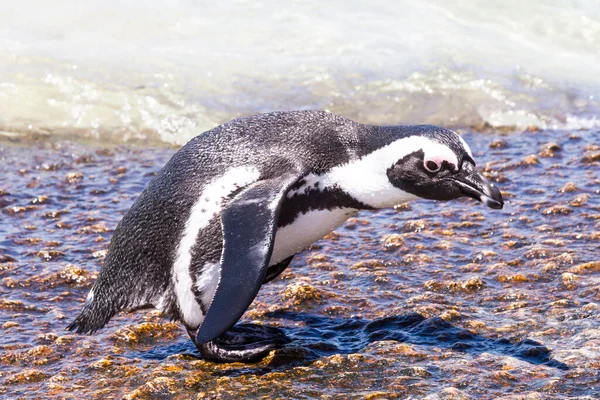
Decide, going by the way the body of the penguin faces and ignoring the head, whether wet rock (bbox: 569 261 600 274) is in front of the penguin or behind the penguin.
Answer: in front

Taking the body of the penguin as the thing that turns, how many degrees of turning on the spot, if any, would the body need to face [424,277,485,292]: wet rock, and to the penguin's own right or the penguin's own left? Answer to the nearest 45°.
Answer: approximately 45° to the penguin's own left

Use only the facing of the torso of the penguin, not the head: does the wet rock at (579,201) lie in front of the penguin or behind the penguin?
in front

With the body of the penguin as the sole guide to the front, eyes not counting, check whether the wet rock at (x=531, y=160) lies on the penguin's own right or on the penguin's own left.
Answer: on the penguin's own left

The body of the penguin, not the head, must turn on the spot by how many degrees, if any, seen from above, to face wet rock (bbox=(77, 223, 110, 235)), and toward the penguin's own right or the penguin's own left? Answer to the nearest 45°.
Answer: approximately 135° to the penguin's own left

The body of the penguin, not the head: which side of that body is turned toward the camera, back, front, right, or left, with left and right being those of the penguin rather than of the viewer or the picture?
right

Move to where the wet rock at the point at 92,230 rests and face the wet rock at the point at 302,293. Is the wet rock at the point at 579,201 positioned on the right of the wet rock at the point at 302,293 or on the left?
left

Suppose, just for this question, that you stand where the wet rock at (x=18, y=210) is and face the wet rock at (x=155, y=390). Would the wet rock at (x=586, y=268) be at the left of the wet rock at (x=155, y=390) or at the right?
left

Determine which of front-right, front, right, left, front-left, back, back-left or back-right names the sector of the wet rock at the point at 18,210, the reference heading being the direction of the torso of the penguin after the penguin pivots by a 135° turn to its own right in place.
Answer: right

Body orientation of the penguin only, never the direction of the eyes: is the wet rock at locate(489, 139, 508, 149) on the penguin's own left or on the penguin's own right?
on the penguin's own left
